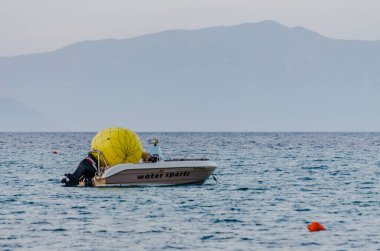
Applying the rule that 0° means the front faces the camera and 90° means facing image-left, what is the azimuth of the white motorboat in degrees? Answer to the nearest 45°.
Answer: approximately 270°

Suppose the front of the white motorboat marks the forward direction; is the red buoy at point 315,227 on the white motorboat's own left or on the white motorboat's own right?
on the white motorboat's own right
